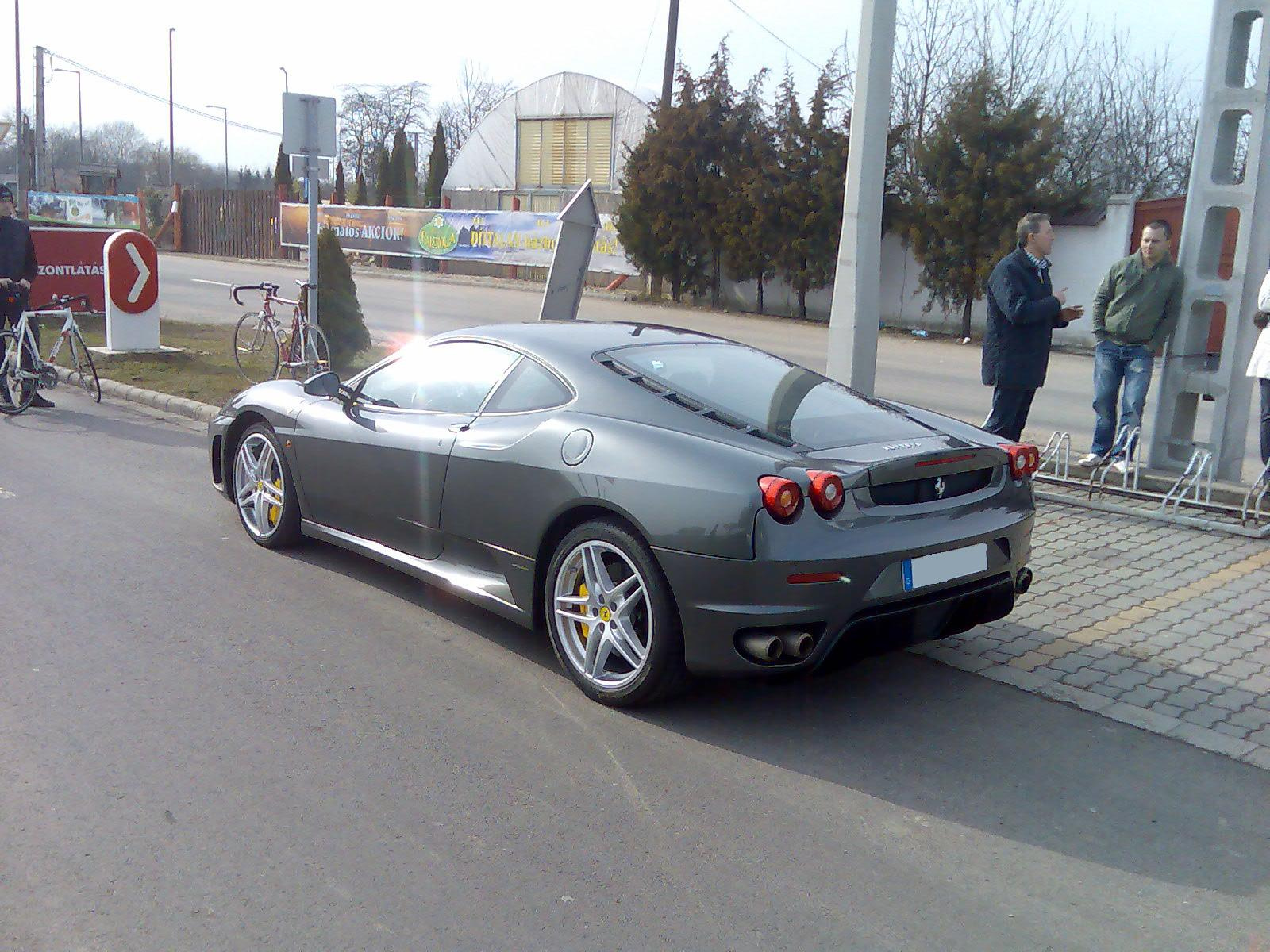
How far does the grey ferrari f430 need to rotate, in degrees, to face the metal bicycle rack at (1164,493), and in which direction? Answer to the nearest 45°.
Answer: approximately 90° to its right

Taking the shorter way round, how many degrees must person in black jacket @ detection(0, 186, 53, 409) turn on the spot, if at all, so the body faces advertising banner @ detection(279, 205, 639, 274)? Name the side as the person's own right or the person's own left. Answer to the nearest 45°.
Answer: approximately 135° to the person's own left

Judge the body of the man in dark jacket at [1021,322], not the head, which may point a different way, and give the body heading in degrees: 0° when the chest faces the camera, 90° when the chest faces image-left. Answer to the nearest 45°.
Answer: approximately 270°

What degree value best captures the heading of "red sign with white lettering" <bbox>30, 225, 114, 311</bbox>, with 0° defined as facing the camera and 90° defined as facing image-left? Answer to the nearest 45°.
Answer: approximately 0°

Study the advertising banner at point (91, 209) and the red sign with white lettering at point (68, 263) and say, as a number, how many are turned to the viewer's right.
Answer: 0

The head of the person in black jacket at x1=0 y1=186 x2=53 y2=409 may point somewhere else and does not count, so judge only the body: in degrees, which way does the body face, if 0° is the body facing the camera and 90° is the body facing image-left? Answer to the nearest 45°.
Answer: approximately 0°

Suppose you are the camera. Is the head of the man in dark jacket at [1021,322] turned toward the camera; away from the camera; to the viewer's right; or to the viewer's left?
to the viewer's right

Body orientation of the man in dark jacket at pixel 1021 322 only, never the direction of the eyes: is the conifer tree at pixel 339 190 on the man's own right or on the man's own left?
on the man's own left

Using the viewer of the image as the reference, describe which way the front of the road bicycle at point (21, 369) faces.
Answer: facing away from the viewer and to the right of the viewer

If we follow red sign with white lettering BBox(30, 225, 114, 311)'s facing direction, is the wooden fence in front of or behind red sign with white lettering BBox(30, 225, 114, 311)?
behind

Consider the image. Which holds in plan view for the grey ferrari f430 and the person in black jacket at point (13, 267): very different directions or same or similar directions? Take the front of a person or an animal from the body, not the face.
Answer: very different directions

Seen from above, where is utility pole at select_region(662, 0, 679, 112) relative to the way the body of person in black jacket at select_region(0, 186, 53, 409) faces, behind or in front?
behind

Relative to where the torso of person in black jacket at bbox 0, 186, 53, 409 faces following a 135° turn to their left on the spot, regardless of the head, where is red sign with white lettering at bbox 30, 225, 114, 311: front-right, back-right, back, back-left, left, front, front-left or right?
front-left
